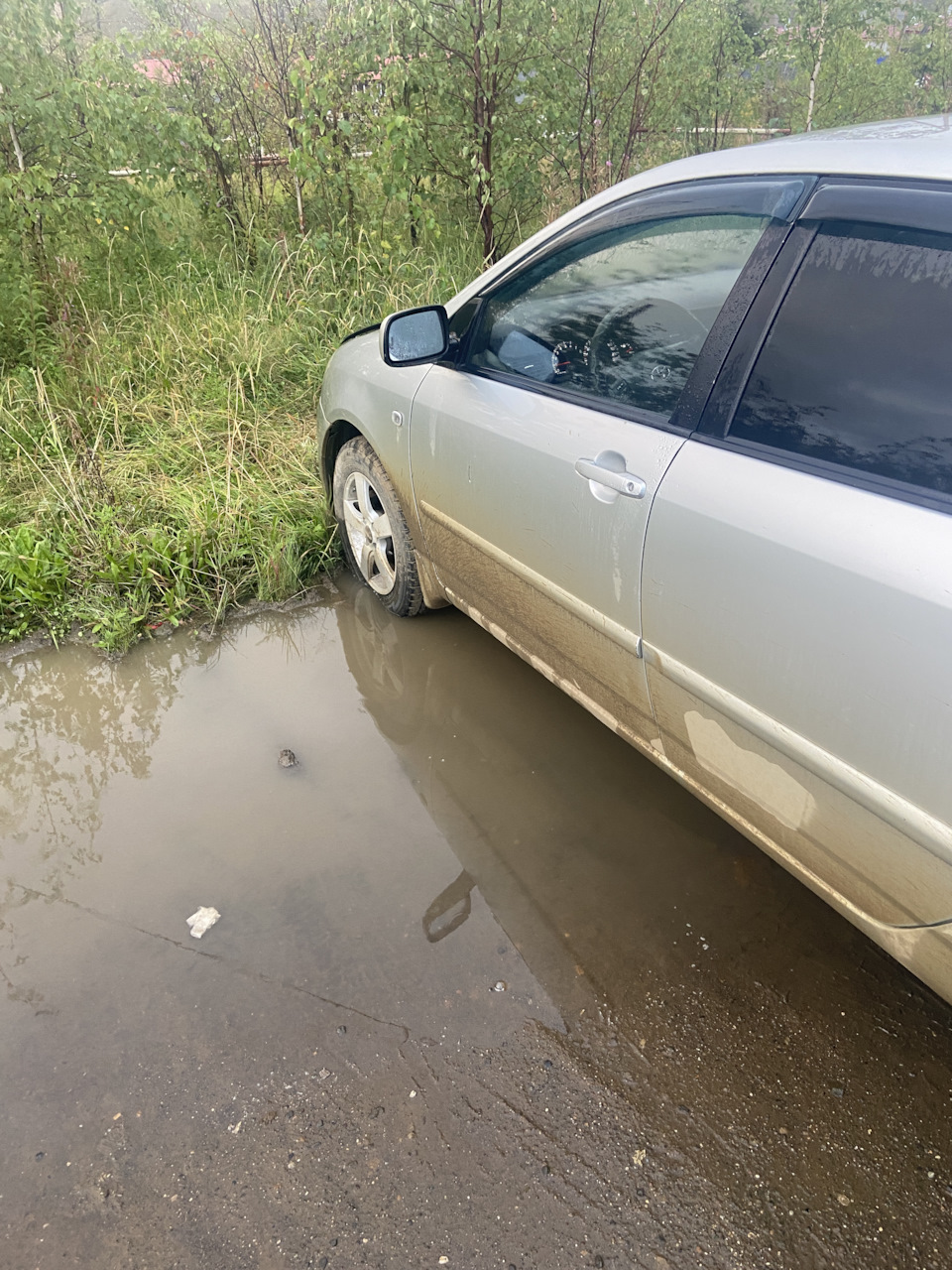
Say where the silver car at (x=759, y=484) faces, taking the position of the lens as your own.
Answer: facing away from the viewer and to the left of the viewer

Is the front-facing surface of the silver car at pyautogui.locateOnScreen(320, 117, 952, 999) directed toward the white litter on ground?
no
